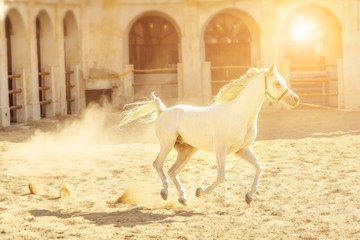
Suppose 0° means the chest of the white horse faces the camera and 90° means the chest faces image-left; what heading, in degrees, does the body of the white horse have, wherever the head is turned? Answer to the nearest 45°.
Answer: approximately 270°

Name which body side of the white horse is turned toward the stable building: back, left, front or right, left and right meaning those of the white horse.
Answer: left
